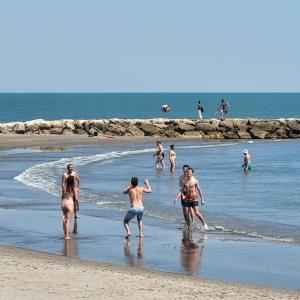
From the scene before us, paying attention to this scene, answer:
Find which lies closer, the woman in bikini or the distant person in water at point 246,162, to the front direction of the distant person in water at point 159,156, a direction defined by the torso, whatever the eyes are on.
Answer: the woman in bikini

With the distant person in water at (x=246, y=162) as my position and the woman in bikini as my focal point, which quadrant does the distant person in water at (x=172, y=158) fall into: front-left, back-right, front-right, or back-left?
front-right

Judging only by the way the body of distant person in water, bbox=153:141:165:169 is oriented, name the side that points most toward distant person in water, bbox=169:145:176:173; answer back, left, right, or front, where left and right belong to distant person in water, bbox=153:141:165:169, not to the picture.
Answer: left
